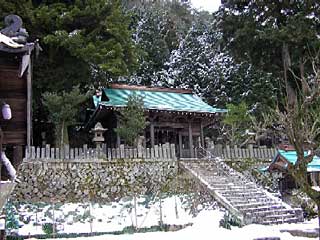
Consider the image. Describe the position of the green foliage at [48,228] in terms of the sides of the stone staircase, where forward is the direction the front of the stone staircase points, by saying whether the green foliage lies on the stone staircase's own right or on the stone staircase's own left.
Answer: on the stone staircase's own right

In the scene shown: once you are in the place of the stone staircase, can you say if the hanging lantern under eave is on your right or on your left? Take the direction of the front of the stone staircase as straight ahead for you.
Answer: on your right

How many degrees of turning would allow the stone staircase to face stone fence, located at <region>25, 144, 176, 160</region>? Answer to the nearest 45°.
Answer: approximately 135° to its right

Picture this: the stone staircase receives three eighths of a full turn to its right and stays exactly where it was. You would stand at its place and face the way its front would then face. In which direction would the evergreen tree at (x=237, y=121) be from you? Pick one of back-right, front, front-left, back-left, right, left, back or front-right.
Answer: right

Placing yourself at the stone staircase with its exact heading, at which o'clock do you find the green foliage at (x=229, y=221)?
The green foliage is roughly at 2 o'clock from the stone staircase.

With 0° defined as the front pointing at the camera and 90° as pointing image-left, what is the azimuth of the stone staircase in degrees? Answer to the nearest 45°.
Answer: approximately 315°

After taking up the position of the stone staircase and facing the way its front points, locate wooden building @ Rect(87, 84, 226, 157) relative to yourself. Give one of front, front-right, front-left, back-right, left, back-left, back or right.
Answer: back

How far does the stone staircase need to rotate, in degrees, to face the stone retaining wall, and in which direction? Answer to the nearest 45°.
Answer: approximately 135° to its right

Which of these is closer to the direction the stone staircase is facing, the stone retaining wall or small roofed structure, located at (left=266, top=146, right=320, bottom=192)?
the small roofed structure

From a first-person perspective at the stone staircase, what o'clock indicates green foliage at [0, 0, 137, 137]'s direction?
The green foliage is roughly at 5 o'clock from the stone staircase.

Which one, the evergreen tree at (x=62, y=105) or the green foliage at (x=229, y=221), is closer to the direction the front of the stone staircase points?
the green foliage
